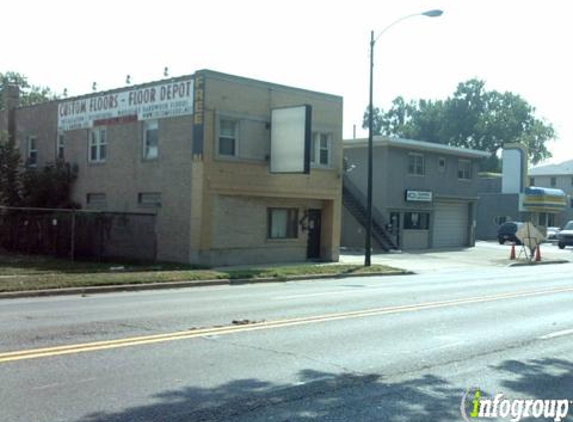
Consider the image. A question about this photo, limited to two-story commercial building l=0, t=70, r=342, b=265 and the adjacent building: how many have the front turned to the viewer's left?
0

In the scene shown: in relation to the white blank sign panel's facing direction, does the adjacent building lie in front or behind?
behind

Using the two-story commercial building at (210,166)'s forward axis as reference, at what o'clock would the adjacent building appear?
The adjacent building is roughly at 9 o'clock from the two-story commercial building.

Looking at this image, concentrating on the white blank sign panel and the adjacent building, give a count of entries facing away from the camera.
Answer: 0

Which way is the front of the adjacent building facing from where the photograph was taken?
facing the viewer and to the right of the viewer

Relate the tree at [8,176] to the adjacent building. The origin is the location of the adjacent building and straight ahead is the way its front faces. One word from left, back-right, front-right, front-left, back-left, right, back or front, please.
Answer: right

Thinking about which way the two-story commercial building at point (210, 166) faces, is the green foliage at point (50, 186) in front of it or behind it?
behind

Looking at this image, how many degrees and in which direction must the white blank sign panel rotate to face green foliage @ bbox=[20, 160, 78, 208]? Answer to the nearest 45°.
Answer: approximately 90° to its right
